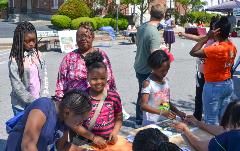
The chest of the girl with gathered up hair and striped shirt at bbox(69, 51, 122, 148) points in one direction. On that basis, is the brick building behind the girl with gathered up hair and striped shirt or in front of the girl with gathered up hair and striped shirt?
behind

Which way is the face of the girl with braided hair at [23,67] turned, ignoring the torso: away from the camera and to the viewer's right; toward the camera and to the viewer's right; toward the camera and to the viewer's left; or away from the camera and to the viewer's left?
toward the camera and to the viewer's right

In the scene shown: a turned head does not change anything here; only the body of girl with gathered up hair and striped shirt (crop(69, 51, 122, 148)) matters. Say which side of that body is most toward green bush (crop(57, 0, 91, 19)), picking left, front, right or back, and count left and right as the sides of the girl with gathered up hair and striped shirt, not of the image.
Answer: back

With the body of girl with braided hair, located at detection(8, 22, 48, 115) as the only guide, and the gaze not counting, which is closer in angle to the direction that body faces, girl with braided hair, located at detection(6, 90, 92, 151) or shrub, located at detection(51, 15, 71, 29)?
the girl with braided hair

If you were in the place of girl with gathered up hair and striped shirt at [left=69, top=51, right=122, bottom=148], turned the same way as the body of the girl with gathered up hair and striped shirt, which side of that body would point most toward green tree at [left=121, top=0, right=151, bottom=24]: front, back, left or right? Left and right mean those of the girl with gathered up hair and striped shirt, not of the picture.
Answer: back

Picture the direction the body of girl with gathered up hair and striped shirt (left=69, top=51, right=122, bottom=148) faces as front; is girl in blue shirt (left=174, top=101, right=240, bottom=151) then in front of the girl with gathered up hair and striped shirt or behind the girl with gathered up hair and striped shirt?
in front

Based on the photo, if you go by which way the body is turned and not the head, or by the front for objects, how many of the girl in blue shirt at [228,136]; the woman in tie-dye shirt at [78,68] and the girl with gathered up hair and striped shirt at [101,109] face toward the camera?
2

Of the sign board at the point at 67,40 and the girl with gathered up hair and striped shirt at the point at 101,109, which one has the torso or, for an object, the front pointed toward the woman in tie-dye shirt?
the sign board

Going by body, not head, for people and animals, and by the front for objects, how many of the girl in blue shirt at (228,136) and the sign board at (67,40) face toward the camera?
1

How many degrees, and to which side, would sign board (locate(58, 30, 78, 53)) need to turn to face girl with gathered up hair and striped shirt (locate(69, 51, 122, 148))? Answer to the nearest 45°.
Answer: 0° — it already faces them

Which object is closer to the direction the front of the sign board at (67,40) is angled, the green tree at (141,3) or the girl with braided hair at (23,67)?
the girl with braided hair

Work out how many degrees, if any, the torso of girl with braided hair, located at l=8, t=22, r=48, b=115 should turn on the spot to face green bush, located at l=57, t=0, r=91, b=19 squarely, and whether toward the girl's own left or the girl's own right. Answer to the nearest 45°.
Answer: approximately 135° to the girl's own left
